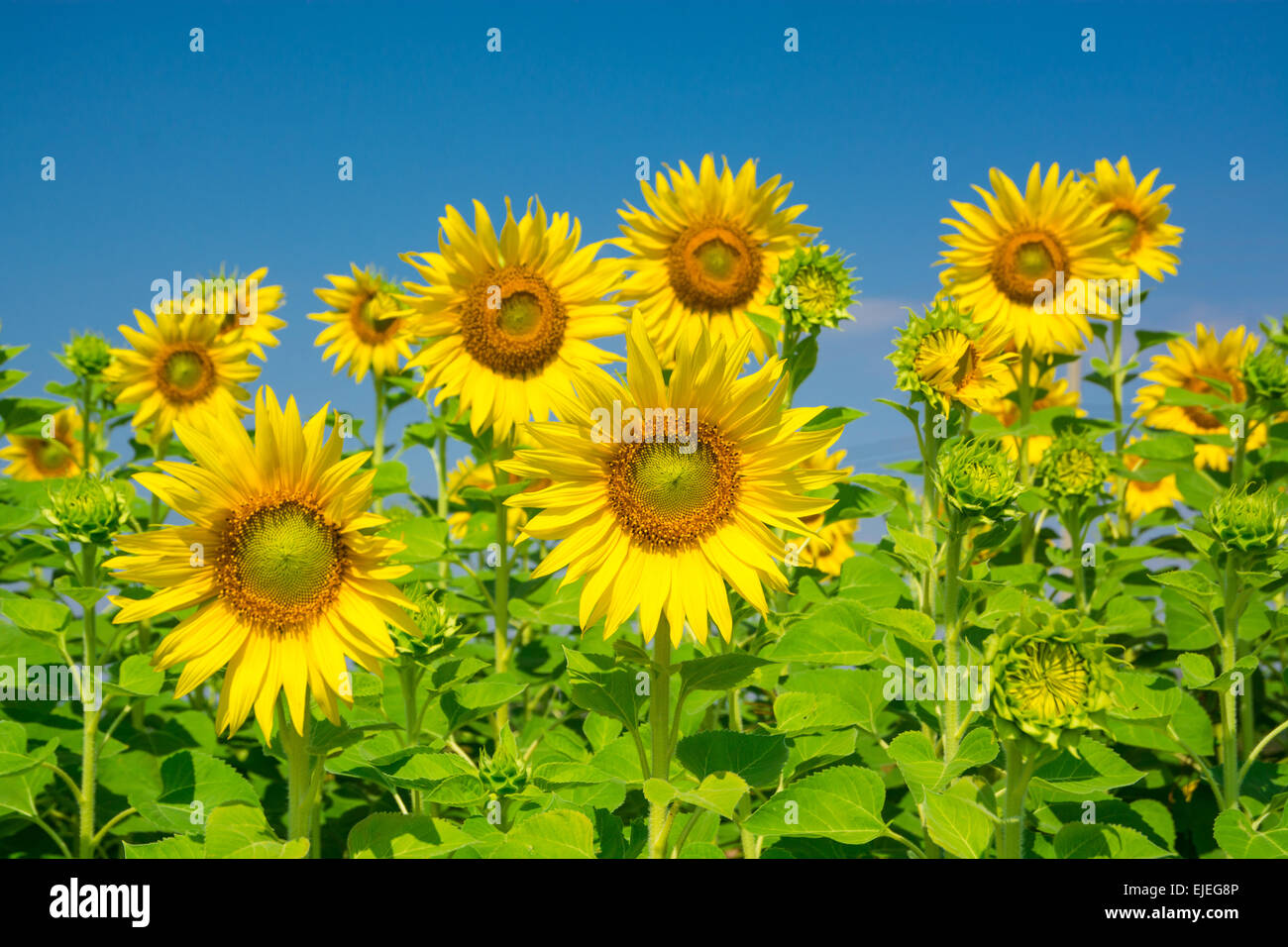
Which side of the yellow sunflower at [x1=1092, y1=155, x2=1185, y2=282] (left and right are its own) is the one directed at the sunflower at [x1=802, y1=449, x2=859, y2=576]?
right

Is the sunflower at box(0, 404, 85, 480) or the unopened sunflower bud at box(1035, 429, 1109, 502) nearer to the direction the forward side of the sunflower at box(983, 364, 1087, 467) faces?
the unopened sunflower bud

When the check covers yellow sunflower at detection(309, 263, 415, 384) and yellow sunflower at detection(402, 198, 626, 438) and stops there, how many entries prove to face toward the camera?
2

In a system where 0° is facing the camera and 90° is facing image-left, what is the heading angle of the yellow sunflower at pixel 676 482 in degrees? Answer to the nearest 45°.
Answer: approximately 0°

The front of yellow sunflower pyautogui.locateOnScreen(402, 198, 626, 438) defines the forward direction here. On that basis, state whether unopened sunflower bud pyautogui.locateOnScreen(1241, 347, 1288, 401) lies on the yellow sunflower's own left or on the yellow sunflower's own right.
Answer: on the yellow sunflower's own left
